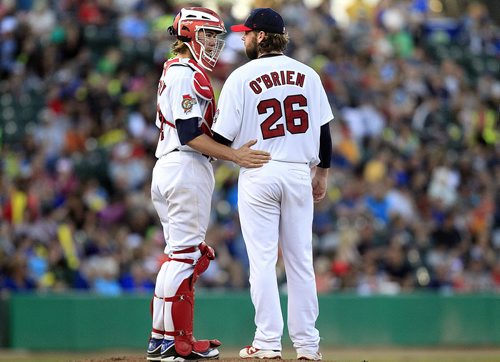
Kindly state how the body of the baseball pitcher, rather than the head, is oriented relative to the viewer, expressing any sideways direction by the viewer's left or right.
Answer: facing away from the viewer and to the left of the viewer
